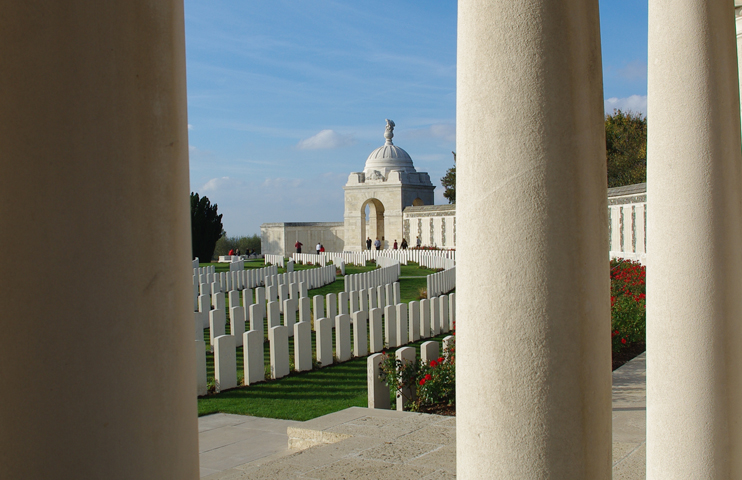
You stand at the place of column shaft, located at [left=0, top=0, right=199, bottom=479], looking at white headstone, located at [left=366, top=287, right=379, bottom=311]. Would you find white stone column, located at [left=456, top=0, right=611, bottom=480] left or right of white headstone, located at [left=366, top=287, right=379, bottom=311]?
right

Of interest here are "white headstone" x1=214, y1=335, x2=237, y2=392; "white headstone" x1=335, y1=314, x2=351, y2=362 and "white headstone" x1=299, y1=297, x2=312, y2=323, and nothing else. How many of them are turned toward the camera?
0

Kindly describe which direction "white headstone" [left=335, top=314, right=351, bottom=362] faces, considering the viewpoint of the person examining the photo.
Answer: facing away from the viewer and to the left of the viewer

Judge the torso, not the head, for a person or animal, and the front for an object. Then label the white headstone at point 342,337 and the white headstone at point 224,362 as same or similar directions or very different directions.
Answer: same or similar directions

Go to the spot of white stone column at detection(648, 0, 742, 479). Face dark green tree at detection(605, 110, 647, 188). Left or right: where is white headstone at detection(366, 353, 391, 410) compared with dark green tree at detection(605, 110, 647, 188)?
left

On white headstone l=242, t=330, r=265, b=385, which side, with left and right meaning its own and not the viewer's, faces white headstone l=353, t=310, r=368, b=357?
right

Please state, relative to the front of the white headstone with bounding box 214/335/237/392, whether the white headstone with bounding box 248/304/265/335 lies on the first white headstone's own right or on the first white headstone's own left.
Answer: on the first white headstone's own right
